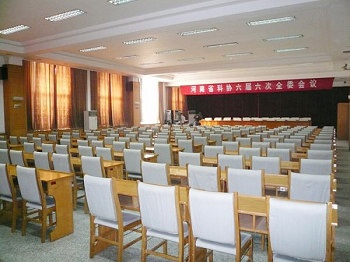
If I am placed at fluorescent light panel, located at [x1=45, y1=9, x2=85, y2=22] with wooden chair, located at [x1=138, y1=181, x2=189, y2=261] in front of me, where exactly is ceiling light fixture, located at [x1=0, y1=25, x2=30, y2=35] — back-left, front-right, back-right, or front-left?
back-right

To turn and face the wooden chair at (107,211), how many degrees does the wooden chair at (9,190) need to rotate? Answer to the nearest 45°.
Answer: approximately 90° to its right

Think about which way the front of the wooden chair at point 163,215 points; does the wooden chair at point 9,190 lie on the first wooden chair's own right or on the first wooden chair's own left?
on the first wooden chair's own left

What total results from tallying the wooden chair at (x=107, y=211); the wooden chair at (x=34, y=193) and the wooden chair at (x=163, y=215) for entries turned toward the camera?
0

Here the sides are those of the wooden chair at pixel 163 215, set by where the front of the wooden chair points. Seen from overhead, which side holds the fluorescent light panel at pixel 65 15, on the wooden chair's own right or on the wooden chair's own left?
on the wooden chair's own left

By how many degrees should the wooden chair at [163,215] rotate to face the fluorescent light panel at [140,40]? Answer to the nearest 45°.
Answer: approximately 45° to its left

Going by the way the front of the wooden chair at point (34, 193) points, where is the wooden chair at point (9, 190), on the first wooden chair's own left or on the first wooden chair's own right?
on the first wooden chair's own left

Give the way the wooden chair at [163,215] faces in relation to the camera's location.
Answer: facing away from the viewer and to the right of the viewer

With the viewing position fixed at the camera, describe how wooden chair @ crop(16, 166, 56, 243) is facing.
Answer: facing away from the viewer and to the right of the viewer

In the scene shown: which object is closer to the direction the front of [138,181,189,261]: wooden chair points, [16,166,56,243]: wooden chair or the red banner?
the red banner

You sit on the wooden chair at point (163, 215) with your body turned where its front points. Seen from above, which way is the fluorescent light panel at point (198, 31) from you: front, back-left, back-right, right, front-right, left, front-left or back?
front-left

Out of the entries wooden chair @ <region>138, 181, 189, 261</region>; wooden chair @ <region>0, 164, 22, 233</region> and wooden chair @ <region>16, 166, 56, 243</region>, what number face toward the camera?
0

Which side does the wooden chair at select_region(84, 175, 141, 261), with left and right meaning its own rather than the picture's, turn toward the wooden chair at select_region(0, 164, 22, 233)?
left

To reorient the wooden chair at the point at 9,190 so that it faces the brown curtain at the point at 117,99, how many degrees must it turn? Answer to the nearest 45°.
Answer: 0° — it already faces it

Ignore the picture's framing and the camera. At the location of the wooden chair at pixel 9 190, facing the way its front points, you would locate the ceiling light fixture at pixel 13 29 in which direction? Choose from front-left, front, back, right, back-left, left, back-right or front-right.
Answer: front-left

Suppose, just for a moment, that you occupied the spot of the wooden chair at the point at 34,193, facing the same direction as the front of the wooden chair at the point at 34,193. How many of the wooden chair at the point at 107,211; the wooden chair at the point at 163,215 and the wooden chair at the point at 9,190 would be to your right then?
2

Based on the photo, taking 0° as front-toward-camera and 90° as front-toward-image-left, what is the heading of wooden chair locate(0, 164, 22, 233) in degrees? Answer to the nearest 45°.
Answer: approximately 225°
